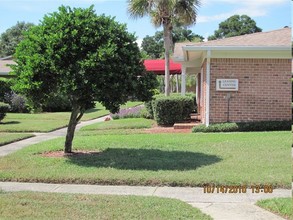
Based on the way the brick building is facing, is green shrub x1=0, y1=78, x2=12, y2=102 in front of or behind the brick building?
in front

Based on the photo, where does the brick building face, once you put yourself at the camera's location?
facing to the left of the viewer

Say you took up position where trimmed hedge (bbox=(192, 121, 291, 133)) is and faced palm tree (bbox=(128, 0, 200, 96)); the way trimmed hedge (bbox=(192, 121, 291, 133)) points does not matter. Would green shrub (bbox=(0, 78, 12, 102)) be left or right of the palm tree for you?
left

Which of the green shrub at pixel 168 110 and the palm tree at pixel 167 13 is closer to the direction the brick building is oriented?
the green shrub

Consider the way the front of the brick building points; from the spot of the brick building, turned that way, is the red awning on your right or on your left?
on your right

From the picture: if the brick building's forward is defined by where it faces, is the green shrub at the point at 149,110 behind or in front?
in front

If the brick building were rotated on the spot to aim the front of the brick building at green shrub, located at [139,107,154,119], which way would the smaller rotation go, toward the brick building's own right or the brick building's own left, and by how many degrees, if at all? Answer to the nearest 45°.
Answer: approximately 45° to the brick building's own right

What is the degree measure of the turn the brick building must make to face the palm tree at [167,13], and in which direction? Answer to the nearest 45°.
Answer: approximately 45° to its right
